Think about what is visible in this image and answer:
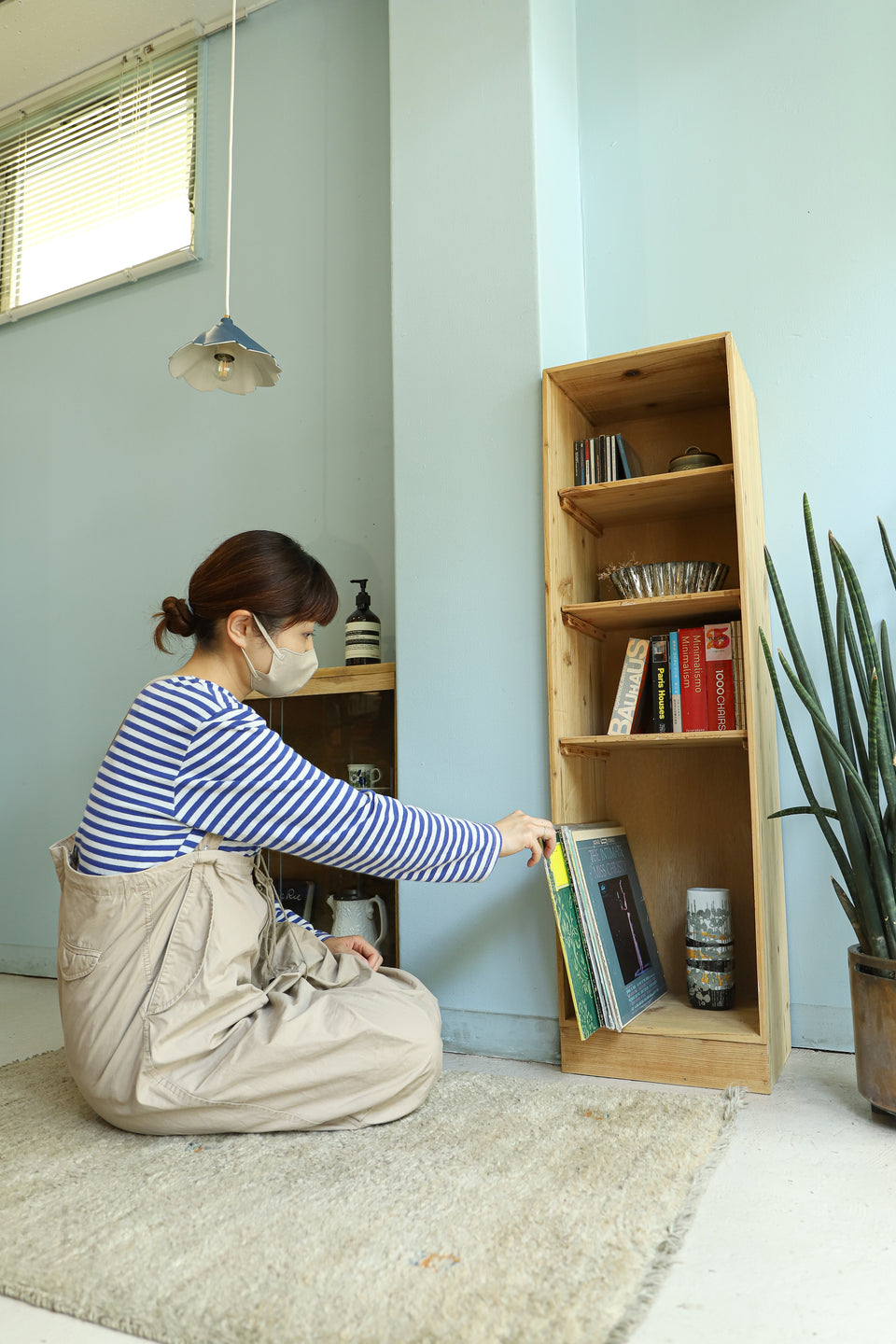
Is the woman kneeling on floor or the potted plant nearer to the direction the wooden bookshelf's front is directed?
the woman kneeling on floor

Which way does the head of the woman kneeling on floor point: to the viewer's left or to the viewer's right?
to the viewer's right

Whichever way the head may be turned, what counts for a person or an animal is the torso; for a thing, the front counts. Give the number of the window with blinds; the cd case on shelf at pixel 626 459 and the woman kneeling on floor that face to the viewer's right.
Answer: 1

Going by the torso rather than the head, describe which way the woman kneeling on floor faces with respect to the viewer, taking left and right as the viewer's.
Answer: facing to the right of the viewer

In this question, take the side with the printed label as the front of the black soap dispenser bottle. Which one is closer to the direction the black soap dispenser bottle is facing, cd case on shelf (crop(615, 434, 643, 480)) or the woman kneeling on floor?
the woman kneeling on floor

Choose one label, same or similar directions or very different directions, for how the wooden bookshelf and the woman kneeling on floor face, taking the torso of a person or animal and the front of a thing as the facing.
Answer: very different directions
